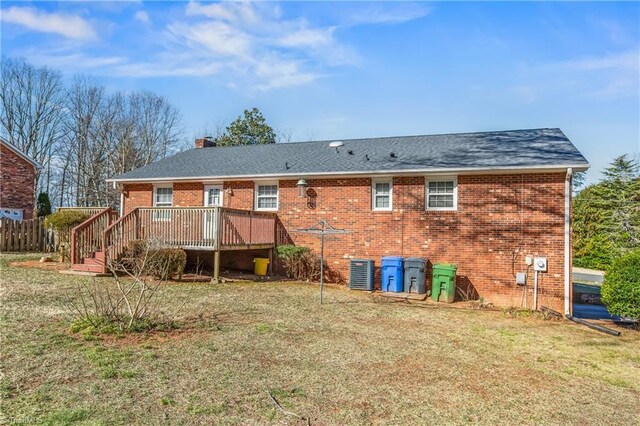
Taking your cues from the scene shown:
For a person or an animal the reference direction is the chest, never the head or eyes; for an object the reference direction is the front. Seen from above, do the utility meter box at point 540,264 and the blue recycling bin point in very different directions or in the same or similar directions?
same or similar directions

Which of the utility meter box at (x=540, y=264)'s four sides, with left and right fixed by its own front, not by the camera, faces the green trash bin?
right

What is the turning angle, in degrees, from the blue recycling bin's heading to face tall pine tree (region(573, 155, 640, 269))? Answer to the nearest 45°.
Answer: approximately 135° to its left

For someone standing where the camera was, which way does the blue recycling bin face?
facing the viewer

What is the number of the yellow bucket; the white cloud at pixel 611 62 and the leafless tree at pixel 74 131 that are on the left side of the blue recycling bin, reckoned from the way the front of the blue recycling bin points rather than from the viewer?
1

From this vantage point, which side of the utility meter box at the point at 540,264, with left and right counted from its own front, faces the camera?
front

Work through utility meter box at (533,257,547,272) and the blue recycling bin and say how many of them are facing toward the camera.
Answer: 2
